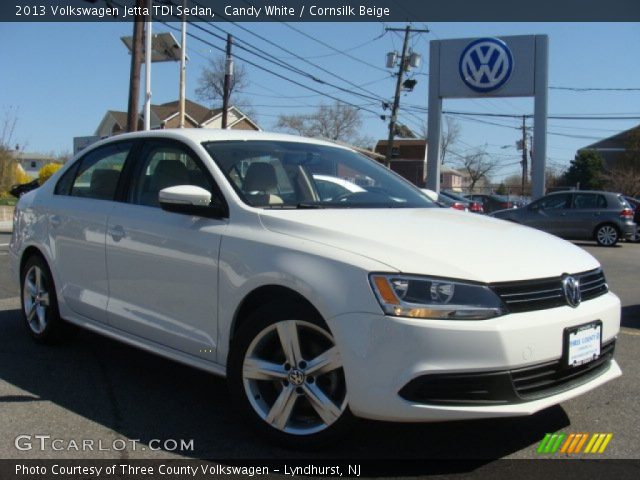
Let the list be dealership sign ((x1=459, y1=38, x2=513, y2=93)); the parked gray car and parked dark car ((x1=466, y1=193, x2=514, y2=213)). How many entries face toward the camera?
1

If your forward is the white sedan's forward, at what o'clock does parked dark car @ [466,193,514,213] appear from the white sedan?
The parked dark car is roughly at 8 o'clock from the white sedan.

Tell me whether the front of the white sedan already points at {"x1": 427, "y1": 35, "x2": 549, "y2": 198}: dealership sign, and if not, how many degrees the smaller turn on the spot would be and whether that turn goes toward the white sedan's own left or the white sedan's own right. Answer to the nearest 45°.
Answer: approximately 135° to the white sedan's own left

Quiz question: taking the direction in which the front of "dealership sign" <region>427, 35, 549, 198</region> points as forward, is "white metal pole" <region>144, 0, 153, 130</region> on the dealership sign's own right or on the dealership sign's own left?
on the dealership sign's own right

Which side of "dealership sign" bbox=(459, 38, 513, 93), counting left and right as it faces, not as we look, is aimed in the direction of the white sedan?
front

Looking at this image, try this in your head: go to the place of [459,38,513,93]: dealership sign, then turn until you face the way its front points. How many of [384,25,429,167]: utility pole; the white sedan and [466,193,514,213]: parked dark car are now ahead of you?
1

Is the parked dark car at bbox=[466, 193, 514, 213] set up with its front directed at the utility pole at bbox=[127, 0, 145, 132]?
no

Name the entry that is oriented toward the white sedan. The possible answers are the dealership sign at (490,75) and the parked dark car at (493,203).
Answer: the dealership sign

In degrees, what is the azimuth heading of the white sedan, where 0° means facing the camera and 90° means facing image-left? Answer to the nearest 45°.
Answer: approximately 315°

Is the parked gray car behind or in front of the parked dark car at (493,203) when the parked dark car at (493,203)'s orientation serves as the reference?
behind

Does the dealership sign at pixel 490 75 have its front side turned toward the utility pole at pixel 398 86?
no

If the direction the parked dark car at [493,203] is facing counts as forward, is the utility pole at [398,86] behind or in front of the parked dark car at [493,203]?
in front

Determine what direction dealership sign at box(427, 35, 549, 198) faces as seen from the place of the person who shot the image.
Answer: facing the viewer

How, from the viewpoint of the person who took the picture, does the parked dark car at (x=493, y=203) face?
facing away from the viewer and to the left of the viewer

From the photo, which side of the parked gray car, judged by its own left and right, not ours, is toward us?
left
